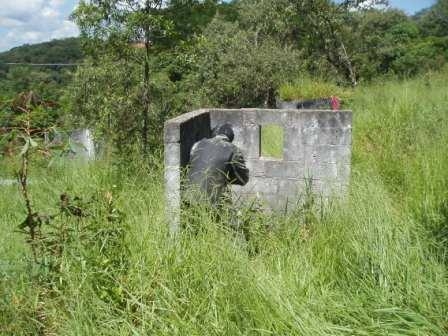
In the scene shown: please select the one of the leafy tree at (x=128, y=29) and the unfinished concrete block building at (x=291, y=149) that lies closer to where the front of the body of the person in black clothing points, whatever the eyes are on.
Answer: the unfinished concrete block building

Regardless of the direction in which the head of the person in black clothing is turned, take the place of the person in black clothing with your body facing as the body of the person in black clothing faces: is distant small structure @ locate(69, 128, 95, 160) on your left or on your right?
on your left

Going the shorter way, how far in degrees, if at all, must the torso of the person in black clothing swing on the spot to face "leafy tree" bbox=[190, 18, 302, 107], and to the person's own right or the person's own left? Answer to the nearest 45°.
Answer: approximately 45° to the person's own left

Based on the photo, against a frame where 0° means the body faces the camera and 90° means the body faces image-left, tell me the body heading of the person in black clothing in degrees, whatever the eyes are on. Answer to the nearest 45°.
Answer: approximately 225°

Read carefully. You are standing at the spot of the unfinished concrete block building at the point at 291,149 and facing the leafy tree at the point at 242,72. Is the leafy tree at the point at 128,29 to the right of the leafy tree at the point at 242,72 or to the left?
left

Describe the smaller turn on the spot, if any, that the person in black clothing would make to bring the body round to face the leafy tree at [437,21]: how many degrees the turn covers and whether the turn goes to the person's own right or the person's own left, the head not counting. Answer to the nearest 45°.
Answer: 0° — they already face it
